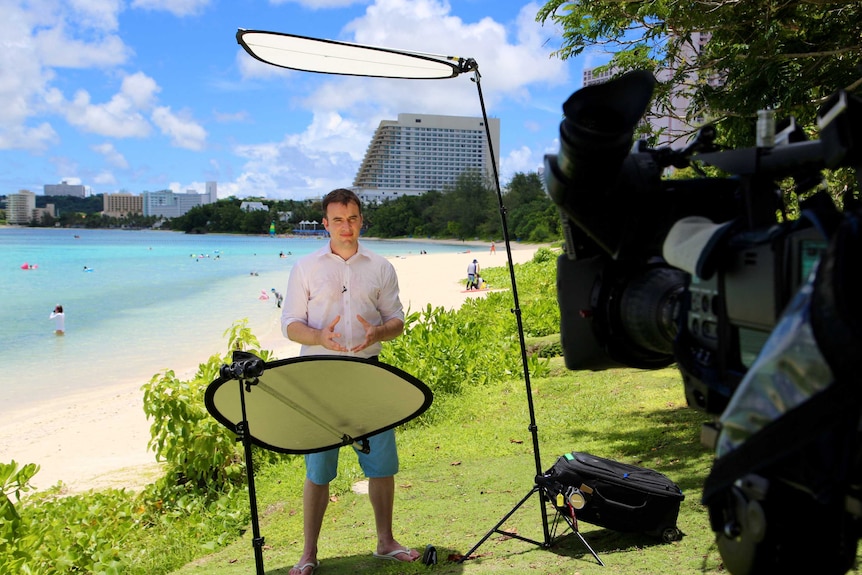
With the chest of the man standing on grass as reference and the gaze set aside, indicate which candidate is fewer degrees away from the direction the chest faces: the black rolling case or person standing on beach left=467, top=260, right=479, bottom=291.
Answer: the black rolling case

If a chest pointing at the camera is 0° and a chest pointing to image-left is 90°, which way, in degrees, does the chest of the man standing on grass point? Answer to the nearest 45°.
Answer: approximately 0°

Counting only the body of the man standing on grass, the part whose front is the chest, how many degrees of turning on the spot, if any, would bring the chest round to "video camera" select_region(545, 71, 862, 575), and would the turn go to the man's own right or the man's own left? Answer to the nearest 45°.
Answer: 0° — they already face it

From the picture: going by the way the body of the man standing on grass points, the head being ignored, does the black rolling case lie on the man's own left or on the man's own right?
on the man's own left

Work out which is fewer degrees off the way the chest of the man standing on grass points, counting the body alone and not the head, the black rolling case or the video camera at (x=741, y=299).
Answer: the video camera

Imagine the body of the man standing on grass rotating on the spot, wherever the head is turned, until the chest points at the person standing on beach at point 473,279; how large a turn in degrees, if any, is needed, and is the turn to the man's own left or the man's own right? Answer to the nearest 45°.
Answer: approximately 180°
